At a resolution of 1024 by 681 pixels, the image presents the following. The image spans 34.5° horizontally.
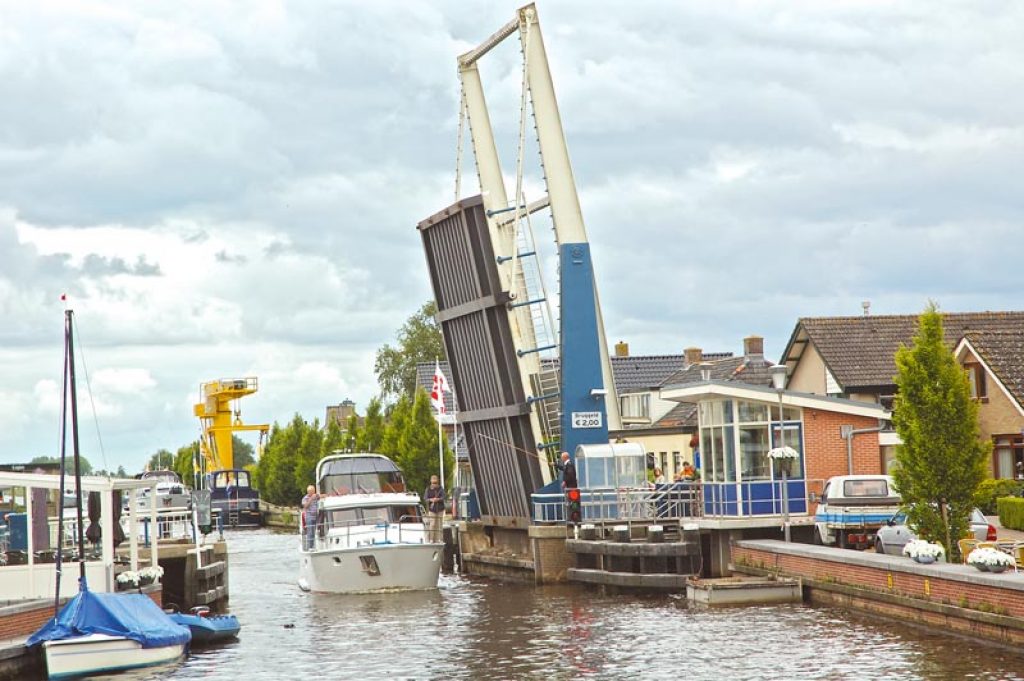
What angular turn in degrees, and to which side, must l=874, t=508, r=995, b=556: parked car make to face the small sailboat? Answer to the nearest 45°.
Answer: approximately 45° to its left

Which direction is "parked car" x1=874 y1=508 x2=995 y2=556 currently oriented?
to the viewer's left

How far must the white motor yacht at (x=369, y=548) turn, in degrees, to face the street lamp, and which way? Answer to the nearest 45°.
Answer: approximately 45° to its left

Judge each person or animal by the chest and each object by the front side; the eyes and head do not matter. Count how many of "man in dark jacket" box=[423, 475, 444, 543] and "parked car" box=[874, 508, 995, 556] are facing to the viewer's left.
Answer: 1

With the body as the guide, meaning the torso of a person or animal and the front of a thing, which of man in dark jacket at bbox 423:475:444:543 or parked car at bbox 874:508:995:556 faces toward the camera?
the man in dark jacket

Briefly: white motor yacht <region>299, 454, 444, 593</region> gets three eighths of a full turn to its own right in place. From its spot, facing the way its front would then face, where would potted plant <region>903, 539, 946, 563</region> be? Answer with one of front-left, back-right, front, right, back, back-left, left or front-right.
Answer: back

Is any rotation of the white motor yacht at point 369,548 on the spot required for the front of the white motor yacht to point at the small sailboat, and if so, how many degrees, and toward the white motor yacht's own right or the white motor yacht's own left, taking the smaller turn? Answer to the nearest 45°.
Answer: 0° — it already faces it

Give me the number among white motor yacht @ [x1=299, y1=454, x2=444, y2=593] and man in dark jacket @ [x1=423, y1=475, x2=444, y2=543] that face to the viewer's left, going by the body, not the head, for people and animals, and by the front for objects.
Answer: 0

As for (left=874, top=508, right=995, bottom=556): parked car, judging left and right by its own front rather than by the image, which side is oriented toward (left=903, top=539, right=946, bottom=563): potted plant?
left

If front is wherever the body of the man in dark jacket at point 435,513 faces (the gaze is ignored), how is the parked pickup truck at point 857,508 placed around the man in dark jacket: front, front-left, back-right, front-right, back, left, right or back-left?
front-left

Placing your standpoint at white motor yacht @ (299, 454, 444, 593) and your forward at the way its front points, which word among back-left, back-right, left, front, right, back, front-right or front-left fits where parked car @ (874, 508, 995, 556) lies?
front-left

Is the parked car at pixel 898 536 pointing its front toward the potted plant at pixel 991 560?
no

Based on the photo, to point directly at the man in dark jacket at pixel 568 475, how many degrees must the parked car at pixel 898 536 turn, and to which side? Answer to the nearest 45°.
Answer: approximately 45° to its right

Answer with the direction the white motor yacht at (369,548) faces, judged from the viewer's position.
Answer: facing the viewer

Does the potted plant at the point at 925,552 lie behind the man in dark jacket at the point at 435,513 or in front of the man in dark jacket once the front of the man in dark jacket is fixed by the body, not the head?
in front

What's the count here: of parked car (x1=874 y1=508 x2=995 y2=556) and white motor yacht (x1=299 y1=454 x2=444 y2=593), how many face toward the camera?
1
